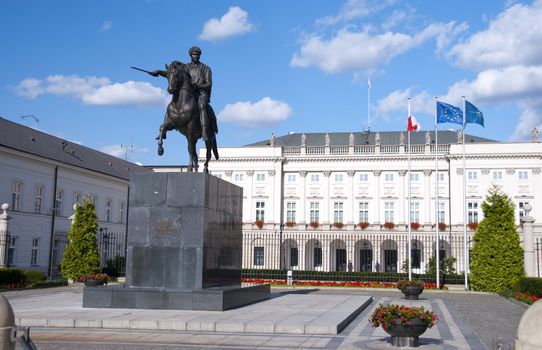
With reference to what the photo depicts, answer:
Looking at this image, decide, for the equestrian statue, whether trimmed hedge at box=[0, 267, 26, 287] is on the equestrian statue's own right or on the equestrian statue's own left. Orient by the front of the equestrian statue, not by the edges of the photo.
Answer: on the equestrian statue's own right

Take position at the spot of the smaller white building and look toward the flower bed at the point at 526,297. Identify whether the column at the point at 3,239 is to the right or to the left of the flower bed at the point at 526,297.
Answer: right

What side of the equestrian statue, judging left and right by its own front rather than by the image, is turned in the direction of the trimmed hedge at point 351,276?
back

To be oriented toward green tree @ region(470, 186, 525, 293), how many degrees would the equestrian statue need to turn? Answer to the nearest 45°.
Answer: approximately 180°

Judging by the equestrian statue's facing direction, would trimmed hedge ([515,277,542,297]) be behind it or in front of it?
behind

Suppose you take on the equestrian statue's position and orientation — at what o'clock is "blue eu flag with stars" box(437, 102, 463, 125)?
The blue eu flag with stars is roughly at 6 o'clock from the equestrian statue.

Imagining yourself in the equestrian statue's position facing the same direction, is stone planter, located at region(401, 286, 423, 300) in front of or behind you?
behind

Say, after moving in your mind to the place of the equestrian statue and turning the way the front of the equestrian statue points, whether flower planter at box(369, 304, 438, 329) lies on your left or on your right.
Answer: on your left

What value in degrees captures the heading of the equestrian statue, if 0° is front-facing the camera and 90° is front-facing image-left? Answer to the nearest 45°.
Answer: approximately 45°

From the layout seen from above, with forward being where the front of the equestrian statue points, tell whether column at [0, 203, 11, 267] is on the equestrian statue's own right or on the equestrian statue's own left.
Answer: on the equestrian statue's own right

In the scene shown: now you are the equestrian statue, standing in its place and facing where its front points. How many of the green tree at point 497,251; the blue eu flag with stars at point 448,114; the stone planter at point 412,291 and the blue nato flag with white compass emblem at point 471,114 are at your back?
4
